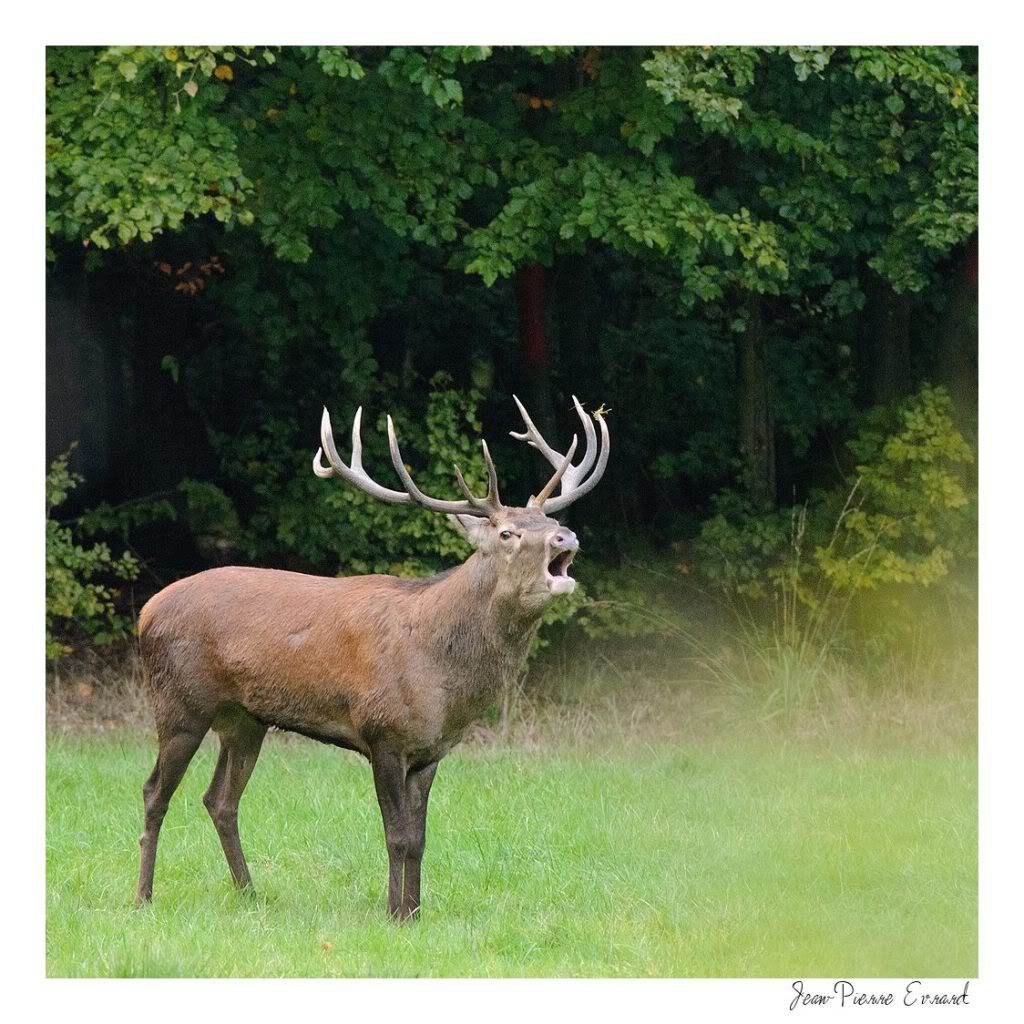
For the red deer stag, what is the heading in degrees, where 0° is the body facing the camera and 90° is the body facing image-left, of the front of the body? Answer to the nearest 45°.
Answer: approximately 315°

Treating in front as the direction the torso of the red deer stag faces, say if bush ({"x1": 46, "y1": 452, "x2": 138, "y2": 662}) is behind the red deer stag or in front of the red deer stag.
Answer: behind
